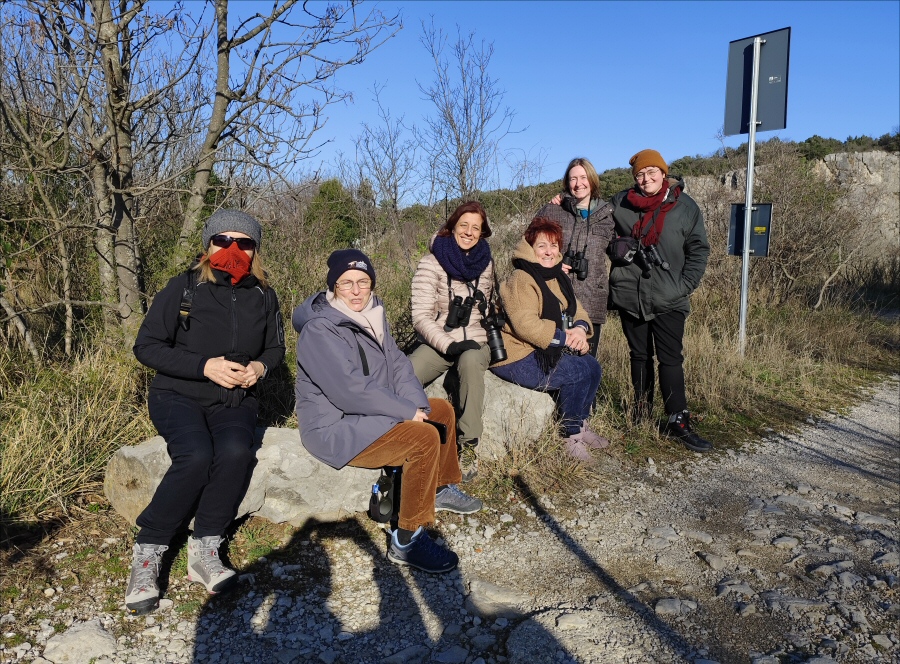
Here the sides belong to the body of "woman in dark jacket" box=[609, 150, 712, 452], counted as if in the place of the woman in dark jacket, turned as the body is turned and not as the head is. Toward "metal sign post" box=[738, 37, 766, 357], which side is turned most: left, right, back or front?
back

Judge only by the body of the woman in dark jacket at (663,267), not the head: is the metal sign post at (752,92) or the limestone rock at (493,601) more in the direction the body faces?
the limestone rock

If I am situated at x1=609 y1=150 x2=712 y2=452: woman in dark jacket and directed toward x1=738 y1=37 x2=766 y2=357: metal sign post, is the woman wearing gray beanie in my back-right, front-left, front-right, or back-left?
back-left

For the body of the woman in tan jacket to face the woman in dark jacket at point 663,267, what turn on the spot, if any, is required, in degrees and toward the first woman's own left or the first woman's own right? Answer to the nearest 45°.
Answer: approximately 90° to the first woman's own left

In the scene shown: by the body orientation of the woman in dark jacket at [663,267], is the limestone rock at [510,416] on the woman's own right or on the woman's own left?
on the woman's own right

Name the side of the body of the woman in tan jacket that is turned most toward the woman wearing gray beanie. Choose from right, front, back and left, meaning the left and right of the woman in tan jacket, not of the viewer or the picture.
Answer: right

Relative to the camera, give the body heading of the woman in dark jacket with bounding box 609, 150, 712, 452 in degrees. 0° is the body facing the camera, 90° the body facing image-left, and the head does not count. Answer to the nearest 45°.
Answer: approximately 0°

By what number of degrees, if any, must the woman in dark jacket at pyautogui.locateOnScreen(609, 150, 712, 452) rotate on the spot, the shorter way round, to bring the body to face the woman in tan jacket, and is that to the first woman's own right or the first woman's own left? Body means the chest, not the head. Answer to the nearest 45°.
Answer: approximately 45° to the first woman's own right

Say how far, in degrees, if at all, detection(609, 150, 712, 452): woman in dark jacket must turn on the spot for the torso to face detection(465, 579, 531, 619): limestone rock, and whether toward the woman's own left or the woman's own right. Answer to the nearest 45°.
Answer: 0° — they already face it
